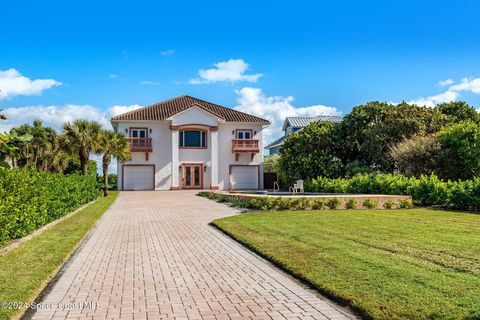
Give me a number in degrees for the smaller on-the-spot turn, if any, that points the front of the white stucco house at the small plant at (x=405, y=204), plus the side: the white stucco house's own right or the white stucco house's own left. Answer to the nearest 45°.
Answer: approximately 45° to the white stucco house's own left

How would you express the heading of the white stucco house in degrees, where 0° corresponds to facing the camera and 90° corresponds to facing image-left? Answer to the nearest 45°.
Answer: approximately 0°

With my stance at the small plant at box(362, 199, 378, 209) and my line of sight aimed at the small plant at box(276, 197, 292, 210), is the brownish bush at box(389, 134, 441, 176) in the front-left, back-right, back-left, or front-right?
back-right

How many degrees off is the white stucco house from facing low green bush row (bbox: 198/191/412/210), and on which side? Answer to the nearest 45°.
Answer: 0° — it already faces it

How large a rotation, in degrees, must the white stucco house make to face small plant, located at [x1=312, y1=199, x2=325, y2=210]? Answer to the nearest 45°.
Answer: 0° — it already faces it

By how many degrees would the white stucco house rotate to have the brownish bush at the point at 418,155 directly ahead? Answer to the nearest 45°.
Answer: approximately 45° to its left
